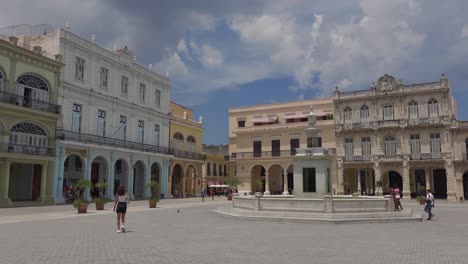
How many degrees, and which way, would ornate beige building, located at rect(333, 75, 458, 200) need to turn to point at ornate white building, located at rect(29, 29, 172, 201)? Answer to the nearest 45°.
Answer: approximately 45° to its right

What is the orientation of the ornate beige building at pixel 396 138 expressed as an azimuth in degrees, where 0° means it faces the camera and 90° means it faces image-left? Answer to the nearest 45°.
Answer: approximately 0°

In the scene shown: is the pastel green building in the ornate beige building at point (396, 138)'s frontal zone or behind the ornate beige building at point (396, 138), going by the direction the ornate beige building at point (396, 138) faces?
frontal zone

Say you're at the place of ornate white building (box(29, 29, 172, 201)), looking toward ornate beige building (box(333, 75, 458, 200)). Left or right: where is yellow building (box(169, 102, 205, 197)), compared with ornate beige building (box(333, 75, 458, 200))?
left

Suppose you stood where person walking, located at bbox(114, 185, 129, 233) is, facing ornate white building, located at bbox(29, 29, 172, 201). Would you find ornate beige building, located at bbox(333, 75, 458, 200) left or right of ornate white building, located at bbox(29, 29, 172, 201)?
right

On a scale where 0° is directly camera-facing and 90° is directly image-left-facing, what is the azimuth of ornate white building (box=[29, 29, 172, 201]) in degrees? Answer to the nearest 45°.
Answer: approximately 315°

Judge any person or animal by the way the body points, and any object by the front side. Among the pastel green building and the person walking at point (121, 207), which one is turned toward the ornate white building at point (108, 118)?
the person walking

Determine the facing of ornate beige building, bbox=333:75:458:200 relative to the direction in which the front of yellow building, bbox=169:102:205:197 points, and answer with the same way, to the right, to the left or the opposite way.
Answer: to the right

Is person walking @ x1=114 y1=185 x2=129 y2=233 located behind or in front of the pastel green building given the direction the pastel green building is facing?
in front

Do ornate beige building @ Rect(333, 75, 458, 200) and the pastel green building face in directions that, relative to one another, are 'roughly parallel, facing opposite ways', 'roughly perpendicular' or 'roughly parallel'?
roughly perpendicular

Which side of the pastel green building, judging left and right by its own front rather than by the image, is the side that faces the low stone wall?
front

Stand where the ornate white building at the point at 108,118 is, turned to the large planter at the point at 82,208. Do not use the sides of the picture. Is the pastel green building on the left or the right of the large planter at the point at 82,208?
right

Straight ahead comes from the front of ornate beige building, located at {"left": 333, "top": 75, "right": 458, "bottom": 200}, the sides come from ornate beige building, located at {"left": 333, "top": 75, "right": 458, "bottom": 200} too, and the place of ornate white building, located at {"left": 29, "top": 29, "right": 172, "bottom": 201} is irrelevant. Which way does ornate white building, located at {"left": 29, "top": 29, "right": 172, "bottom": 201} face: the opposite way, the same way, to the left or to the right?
to the left

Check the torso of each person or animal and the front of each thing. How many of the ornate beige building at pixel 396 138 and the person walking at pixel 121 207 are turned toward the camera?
1

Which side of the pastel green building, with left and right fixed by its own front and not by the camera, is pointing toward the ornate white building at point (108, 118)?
left
